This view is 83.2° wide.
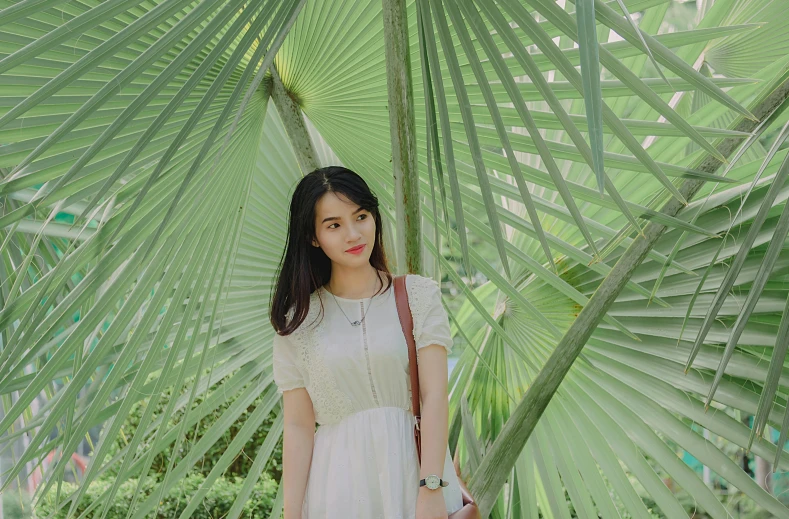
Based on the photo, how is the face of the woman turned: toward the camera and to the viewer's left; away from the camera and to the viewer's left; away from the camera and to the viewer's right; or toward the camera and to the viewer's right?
toward the camera and to the viewer's right

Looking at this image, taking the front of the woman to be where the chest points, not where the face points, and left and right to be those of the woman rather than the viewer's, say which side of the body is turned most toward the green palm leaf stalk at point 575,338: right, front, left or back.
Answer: left

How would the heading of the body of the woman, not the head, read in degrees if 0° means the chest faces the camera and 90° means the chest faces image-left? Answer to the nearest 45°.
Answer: approximately 0°
